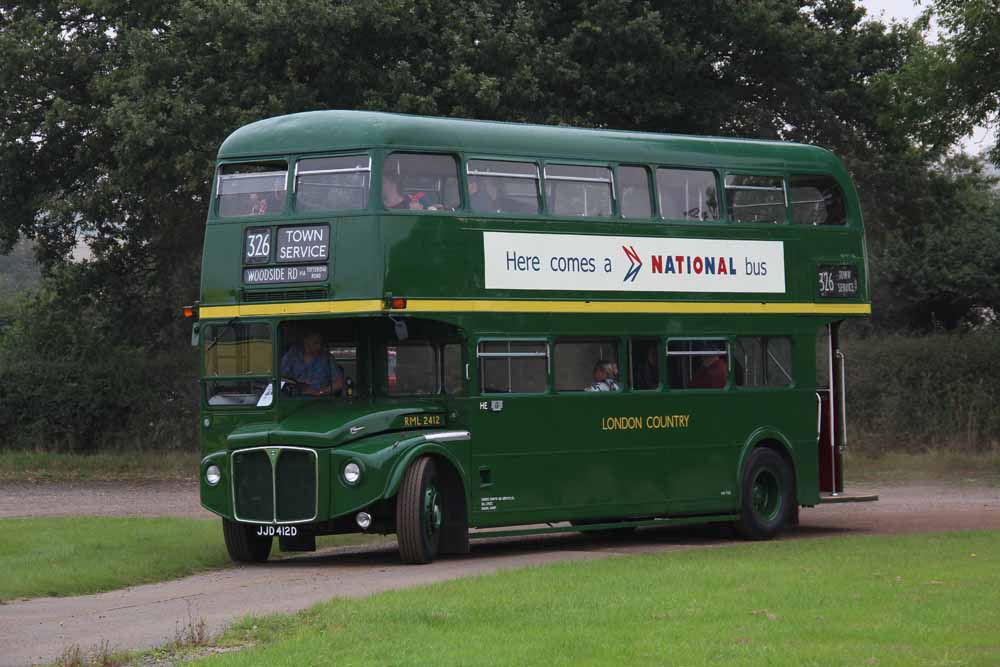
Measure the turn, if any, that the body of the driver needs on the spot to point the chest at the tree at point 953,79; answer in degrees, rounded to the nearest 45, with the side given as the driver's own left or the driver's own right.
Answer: approximately 180°

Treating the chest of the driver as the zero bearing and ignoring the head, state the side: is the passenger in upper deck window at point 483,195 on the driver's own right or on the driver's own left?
on the driver's own left

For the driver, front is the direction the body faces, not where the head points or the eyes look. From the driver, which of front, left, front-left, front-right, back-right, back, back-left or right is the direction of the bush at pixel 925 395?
back

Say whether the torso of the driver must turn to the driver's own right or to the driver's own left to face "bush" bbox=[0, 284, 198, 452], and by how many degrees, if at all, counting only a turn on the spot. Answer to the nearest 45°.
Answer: approximately 135° to the driver's own right

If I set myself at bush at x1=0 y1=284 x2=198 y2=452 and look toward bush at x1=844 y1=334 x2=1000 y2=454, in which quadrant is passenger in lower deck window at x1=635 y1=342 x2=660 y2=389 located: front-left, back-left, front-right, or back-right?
front-right

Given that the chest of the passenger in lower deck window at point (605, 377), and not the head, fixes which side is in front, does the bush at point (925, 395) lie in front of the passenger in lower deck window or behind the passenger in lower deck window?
behind

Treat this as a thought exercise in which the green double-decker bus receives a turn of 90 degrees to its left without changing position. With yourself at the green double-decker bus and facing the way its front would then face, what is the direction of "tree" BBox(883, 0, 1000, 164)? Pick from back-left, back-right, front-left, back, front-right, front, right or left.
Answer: left

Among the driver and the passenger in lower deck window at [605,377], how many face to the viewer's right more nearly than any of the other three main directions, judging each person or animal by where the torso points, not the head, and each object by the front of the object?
0

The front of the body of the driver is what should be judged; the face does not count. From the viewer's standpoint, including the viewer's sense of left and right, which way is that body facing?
facing the viewer and to the left of the viewer

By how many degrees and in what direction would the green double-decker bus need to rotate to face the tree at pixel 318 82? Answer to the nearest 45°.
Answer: approximately 135° to its right

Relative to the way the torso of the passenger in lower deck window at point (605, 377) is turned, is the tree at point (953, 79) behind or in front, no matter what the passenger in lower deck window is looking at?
behind
